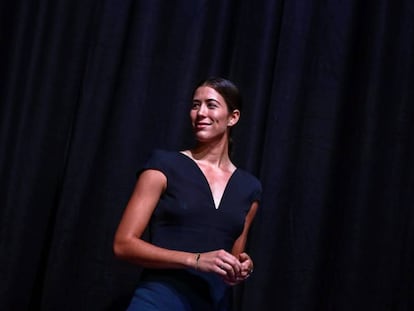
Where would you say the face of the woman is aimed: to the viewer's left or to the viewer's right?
to the viewer's left

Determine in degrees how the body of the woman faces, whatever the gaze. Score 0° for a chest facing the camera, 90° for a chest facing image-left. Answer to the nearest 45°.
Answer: approximately 315°
